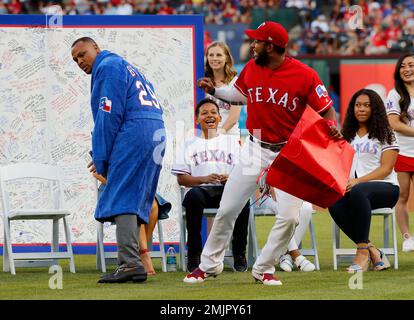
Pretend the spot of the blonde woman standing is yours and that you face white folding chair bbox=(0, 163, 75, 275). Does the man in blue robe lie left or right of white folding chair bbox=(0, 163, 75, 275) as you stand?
left

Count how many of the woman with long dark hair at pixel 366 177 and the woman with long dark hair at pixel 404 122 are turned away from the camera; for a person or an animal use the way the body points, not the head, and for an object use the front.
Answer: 0

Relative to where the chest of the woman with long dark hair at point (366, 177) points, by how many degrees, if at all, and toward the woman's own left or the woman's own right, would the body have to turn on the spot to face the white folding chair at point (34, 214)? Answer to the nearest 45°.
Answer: approximately 45° to the woman's own right

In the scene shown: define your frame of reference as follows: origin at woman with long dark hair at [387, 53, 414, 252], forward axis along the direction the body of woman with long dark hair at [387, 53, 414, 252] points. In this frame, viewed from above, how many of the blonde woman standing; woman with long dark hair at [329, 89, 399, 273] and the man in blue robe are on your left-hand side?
0

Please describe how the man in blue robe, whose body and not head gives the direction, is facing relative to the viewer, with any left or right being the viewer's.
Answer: facing away from the viewer and to the left of the viewer

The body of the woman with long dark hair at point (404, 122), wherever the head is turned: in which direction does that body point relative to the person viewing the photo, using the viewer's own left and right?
facing the viewer and to the right of the viewer

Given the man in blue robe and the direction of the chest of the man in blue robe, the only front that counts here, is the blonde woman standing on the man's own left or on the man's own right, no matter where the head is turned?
on the man's own right

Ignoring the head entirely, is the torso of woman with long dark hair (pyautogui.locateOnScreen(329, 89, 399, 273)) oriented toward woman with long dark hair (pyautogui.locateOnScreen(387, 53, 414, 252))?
no

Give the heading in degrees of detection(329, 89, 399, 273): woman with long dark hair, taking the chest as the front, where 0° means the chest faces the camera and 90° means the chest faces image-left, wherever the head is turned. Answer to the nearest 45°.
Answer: approximately 45°

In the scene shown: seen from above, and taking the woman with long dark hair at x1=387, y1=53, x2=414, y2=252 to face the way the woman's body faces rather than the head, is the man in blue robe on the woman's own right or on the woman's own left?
on the woman's own right

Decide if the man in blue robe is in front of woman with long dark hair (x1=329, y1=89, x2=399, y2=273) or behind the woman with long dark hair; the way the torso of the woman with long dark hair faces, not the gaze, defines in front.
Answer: in front
